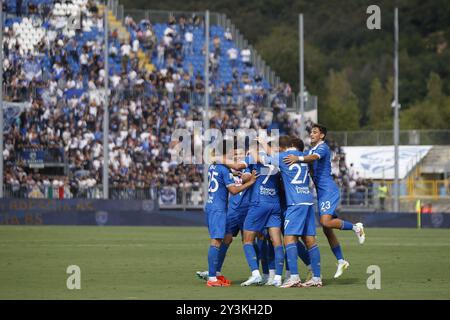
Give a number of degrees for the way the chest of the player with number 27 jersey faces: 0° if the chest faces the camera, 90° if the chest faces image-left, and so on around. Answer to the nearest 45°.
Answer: approximately 135°
